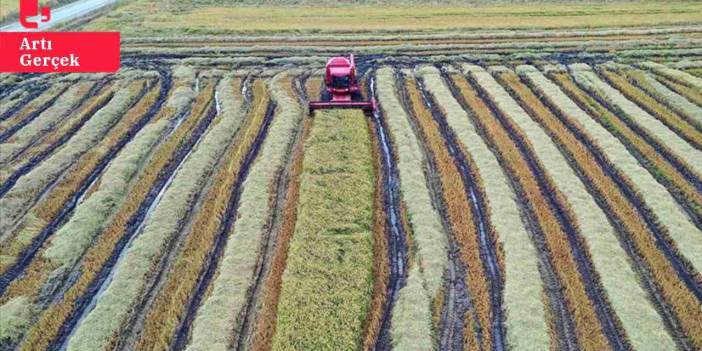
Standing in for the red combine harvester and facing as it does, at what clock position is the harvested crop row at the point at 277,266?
The harvested crop row is roughly at 12 o'clock from the red combine harvester.

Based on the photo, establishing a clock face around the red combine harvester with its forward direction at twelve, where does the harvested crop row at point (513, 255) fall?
The harvested crop row is roughly at 11 o'clock from the red combine harvester.

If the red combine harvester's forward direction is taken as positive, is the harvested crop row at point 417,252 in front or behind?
in front

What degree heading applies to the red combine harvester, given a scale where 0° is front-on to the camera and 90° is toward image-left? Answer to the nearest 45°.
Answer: approximately 0°

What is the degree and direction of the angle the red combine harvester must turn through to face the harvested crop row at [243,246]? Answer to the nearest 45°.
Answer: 0° — it already faces it

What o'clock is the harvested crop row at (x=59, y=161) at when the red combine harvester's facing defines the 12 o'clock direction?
The harvested crop row is roughly at 2 o'clock from the red combine harvester.
